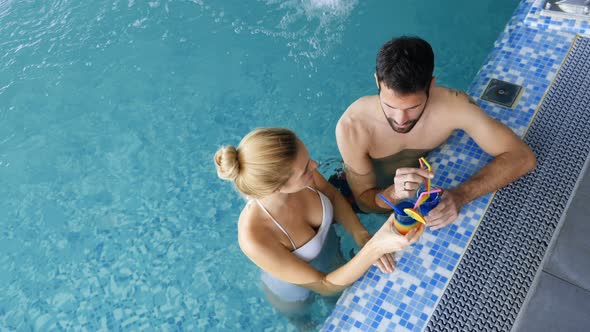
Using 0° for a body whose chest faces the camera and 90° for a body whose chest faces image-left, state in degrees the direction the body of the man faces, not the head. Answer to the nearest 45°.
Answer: approximately 0°

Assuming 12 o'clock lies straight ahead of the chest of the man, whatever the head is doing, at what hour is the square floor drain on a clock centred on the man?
The square floor drain is roughly at 7 o'clock from the man.

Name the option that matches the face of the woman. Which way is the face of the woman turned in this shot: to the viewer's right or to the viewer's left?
to the viewer's right

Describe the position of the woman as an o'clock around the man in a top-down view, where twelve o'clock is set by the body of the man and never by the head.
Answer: The woman is roughly at 1 o'clock from the man.

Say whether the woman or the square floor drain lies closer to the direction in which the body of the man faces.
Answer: the woman
